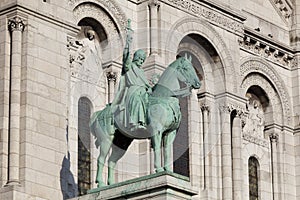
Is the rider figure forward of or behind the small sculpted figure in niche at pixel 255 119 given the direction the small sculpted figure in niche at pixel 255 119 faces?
forward

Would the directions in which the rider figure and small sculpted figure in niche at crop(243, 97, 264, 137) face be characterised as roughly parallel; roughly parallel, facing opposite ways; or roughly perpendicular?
roughly perpendicular

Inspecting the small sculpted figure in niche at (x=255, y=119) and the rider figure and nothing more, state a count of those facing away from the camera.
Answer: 0

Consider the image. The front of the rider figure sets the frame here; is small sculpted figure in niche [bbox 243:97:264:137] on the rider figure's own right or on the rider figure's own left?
on the rider figure's own left

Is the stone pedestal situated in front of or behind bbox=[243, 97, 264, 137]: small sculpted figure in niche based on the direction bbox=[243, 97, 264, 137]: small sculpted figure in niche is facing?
in front

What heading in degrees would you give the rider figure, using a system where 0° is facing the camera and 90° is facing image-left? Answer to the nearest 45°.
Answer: approximately 315°
